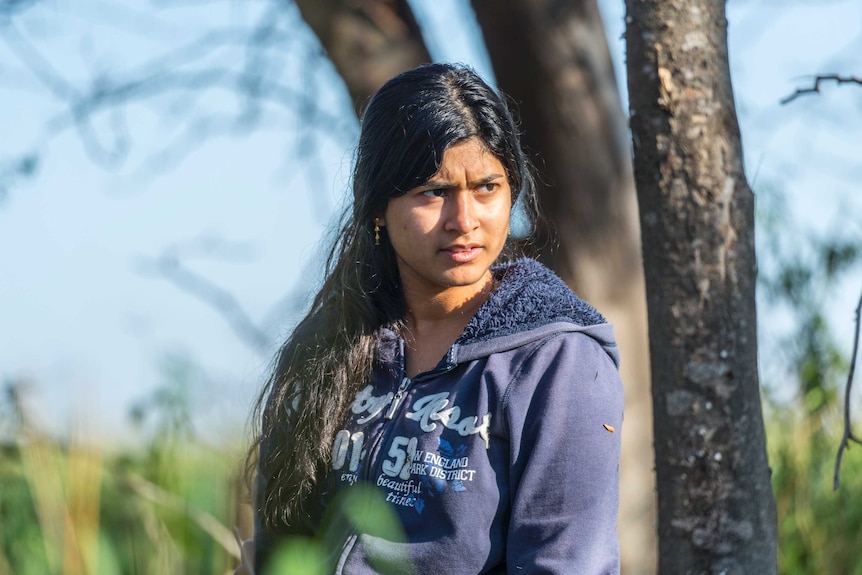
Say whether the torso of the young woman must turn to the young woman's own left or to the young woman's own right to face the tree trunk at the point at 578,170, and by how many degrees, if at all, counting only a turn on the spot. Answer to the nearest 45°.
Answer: approximately 135° to the young woman's own right

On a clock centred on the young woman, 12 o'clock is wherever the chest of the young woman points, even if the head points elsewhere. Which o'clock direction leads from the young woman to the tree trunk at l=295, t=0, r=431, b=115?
The tree trunk is roughly at 4 o'clock from the young woman.

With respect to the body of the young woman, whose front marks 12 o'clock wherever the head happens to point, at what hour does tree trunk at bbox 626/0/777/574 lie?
The tree trunk is roughly at 7 o'clock from the young woman.

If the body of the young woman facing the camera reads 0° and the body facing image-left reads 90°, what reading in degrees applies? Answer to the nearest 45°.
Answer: approximately 45°
